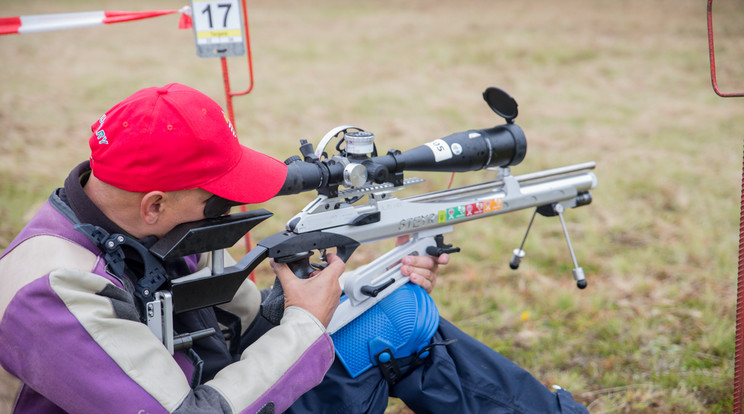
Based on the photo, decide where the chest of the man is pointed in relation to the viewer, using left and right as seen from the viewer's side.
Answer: facing to the right of the viewer

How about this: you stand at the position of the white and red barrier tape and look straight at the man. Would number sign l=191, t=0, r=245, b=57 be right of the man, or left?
left

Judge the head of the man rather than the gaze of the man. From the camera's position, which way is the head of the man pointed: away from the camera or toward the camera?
away from the camera

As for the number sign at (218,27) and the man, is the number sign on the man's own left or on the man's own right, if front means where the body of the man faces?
on the man's own left

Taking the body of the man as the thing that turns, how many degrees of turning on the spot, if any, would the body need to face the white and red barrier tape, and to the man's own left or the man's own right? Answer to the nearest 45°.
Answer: approximately 90° to the man's own left
